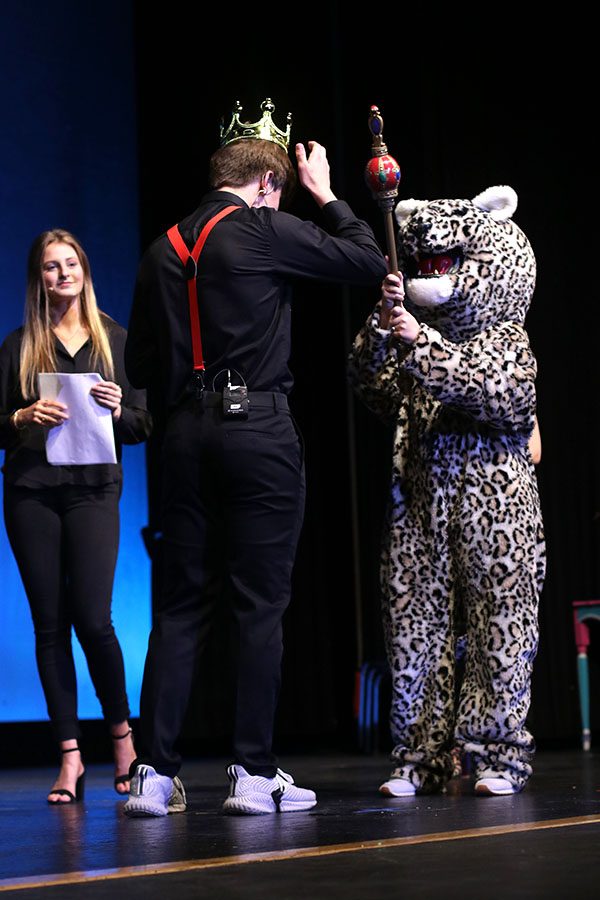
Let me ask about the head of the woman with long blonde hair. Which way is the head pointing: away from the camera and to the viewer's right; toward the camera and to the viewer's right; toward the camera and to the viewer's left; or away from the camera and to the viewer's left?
toward the camera and to the viewer's right

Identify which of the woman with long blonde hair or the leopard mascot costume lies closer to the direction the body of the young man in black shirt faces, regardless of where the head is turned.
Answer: the leopard mascot costume

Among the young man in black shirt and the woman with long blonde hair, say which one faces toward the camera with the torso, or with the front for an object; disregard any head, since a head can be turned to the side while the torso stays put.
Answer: the woman with long blonde hair

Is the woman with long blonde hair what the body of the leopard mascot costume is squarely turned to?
no

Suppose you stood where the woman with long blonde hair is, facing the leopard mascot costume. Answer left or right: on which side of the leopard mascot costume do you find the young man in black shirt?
right

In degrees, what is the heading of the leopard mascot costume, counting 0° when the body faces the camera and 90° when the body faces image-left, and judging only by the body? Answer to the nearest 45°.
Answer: approximately 45°

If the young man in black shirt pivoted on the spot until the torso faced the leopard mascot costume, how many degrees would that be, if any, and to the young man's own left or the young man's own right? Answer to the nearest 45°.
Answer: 0° — they already face them

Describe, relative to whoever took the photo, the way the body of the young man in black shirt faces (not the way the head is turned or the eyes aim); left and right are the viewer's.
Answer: facing away from the viewer and to the right of the viewer

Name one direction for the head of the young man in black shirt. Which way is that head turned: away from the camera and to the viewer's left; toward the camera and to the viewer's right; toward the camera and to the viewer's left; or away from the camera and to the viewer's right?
away from the camera and to the viewer's right

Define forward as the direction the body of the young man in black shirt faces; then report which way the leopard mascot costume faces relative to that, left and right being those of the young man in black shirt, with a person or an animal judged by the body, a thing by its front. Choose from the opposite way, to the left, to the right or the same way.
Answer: the opposite way

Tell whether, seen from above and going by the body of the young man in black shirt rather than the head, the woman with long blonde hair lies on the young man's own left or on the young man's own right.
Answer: on the young man's own left

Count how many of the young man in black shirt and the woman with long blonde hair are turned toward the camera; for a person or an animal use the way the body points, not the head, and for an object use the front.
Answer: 1

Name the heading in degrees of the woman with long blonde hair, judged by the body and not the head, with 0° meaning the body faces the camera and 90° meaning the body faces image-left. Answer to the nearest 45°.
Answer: approximately 0°

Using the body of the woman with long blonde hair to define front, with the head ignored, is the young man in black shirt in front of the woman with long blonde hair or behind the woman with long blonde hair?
in front
